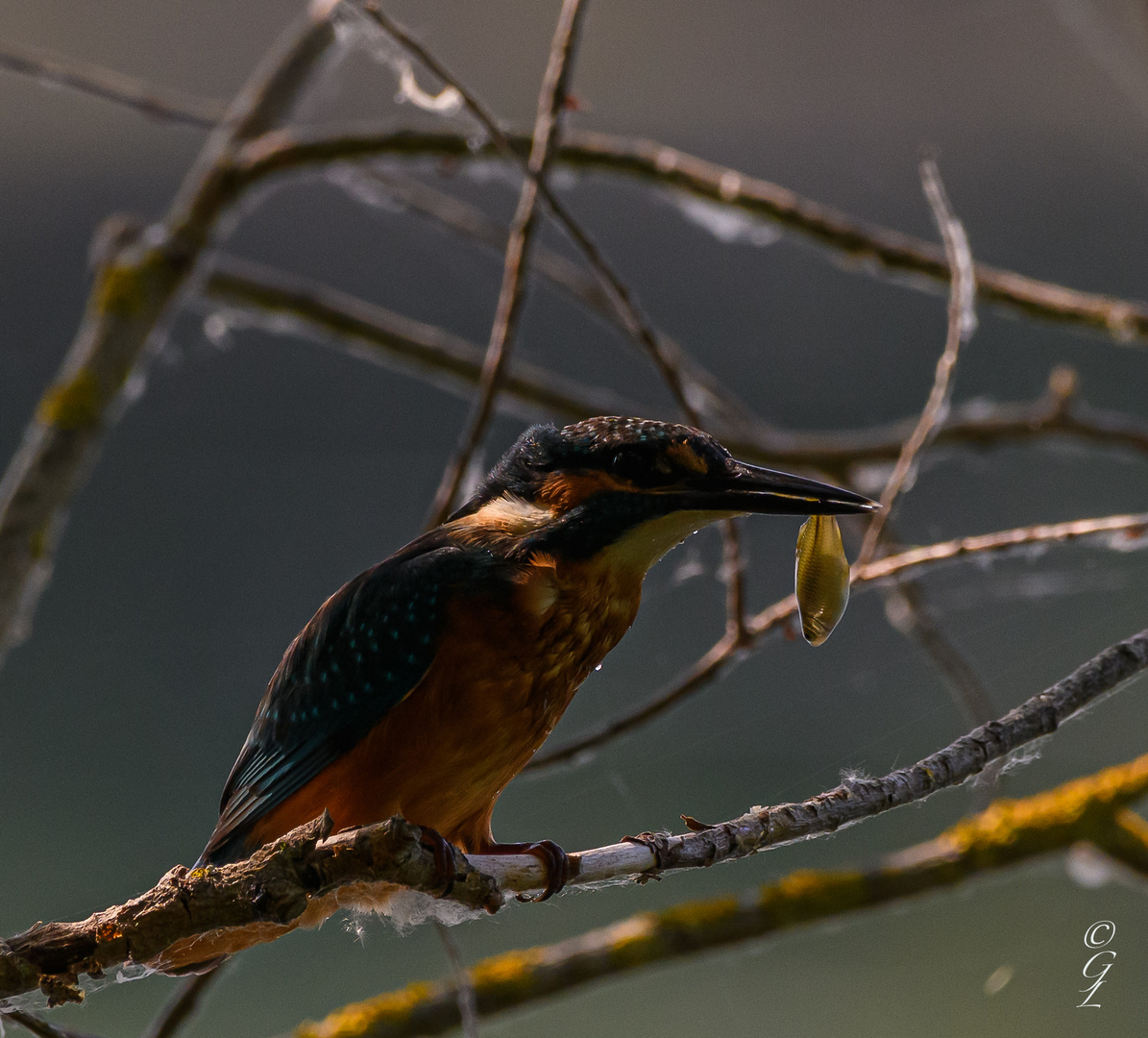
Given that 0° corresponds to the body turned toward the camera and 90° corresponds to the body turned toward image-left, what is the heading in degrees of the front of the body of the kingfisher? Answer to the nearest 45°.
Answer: approximately 270°

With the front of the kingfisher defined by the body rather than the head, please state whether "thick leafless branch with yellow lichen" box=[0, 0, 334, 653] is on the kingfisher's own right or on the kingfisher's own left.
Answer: on the kingfisher's own left

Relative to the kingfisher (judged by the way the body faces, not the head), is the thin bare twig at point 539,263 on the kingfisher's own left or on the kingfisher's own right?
on the kingfisher's own left
